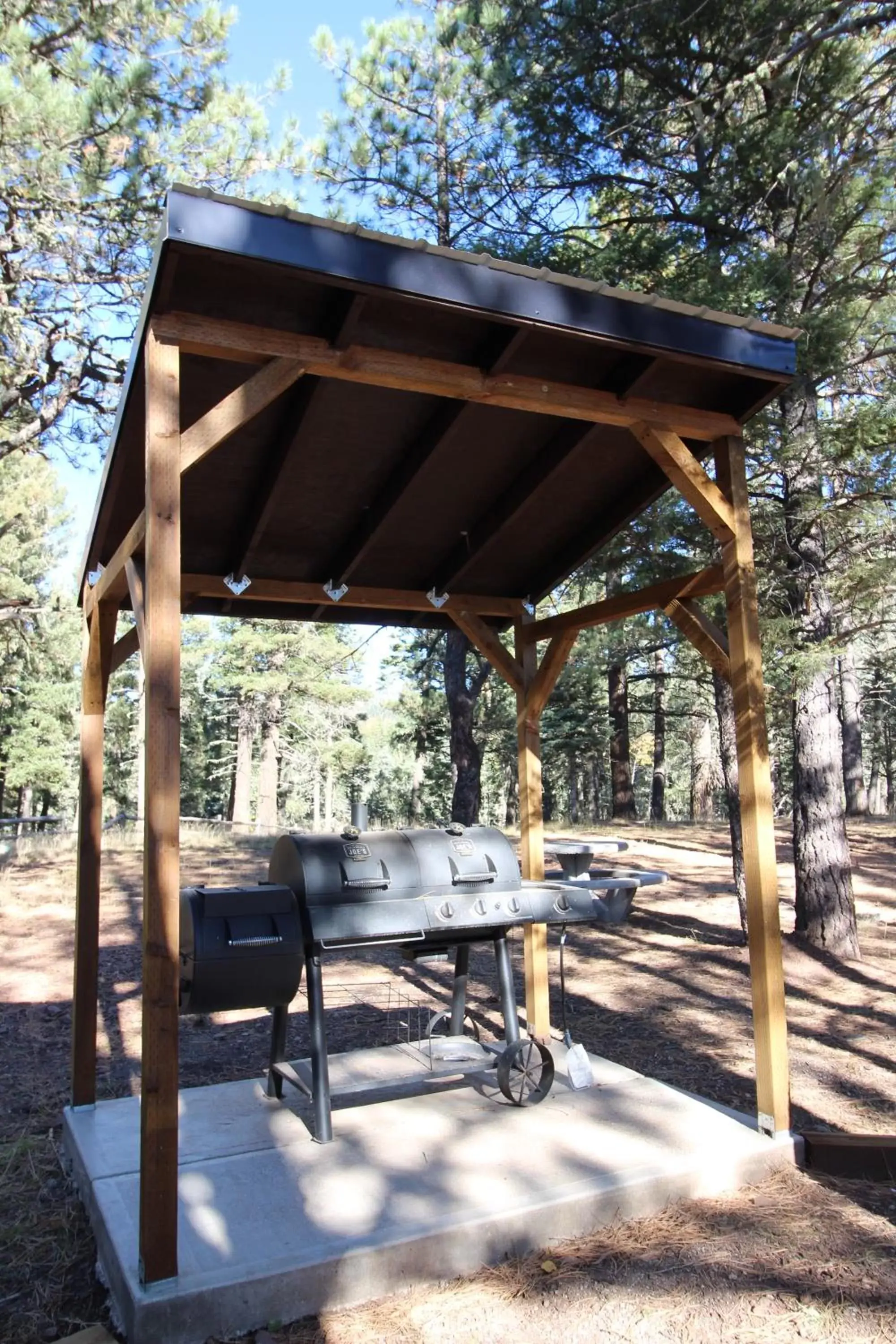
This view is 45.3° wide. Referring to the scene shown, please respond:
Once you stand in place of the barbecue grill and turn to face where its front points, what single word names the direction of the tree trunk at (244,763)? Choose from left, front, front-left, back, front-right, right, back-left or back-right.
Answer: back-left

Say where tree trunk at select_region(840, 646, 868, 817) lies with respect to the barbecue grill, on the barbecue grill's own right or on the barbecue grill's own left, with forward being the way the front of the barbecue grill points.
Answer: on the barbecue grill's own left

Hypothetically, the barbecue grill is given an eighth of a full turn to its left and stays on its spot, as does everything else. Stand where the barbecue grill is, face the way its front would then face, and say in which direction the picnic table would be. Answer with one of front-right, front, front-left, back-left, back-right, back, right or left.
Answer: front-left

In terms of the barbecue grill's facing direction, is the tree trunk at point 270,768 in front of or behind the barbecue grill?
behind

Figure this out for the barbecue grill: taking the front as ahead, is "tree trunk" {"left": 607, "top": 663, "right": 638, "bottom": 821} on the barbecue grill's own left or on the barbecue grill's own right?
on the barbecue grill's own left

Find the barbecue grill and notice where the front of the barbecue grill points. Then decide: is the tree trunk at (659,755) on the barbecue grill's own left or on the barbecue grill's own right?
on the barbecue grill's own left

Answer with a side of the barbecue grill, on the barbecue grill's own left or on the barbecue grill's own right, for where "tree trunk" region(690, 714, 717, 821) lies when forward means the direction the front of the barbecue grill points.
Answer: on the barbecue grill's own left

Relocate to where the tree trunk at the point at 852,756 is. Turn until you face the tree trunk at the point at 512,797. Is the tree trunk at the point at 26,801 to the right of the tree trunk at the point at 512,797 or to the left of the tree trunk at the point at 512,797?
left

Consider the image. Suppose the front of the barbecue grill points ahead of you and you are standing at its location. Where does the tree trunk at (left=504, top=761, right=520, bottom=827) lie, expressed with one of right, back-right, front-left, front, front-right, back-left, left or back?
back-left

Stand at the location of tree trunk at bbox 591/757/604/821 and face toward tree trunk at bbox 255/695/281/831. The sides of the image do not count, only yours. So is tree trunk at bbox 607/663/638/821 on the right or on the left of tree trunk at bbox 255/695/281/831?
left

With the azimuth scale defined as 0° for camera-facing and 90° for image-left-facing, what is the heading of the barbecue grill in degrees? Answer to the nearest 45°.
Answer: approximately 315°

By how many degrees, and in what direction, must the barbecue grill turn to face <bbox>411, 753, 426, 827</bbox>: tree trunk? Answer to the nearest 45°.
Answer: approximately 135° to its left
